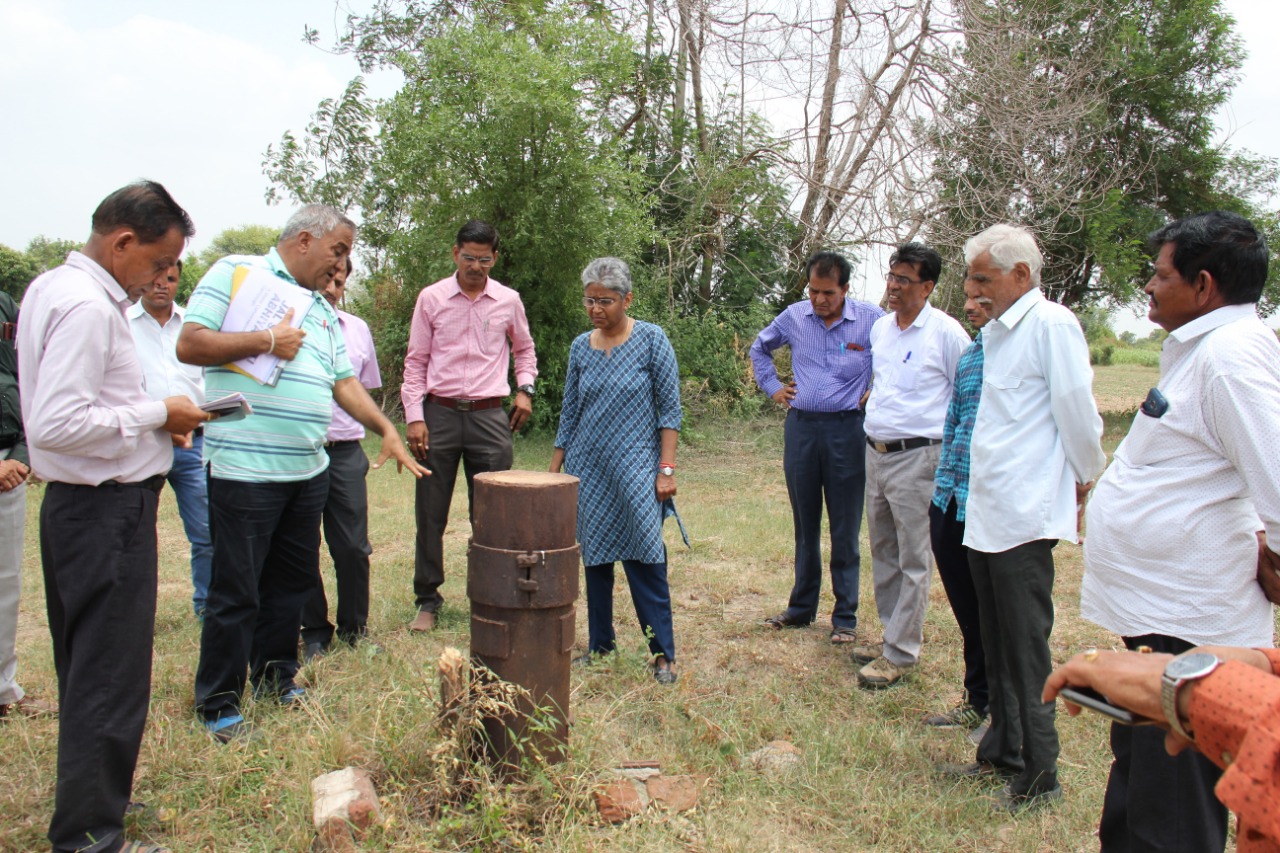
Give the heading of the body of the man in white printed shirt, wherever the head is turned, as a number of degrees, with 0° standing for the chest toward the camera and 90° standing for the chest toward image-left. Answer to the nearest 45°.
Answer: approximately 90°

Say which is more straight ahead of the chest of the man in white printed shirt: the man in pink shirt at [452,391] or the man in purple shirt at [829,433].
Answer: the man in pink shirt

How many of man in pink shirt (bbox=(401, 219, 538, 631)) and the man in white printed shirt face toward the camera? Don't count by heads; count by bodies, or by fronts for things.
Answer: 1

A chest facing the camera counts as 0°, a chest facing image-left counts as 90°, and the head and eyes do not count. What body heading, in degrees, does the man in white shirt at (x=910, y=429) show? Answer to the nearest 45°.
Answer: approximately 45°

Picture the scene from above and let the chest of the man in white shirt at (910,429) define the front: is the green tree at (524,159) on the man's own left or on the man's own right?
on the man's own right

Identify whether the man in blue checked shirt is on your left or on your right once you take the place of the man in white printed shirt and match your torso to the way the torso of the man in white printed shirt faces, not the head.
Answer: on your right

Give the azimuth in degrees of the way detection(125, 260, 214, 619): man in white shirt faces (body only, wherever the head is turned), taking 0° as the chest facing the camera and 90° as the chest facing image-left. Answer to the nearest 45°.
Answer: approximately 315°

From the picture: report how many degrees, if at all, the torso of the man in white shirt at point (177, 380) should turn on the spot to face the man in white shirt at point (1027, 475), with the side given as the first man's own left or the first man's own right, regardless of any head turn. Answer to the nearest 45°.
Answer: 0° — they already face them

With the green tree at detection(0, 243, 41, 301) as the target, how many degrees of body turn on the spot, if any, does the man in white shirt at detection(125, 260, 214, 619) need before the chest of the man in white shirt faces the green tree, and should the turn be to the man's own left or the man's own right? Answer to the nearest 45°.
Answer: approximately 135° to the man's own left
